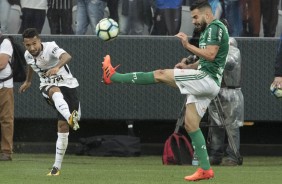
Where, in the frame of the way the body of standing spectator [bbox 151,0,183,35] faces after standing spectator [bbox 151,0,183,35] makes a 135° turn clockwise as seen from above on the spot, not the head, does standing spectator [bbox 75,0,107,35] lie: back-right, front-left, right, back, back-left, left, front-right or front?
front-left

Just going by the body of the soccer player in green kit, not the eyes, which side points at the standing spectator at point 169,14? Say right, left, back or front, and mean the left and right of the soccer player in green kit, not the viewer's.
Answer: right

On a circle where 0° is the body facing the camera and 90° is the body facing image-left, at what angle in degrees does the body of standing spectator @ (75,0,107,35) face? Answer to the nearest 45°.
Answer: approximately 0°

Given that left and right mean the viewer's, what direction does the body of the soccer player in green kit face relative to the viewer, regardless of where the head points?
facing to the left of the viewer

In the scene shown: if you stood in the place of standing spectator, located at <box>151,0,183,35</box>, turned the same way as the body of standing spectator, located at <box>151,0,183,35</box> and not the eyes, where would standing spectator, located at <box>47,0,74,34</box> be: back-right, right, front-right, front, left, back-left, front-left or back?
right

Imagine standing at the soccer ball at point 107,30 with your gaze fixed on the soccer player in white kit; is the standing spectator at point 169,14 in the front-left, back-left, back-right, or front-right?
back-right

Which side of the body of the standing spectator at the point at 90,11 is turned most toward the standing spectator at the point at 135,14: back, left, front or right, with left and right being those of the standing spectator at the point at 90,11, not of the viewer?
left

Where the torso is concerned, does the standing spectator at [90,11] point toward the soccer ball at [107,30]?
yes

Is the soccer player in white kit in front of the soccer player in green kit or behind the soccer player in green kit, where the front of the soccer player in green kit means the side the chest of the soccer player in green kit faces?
in front

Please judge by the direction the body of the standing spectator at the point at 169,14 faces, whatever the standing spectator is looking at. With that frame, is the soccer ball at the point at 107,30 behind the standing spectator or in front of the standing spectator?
in front

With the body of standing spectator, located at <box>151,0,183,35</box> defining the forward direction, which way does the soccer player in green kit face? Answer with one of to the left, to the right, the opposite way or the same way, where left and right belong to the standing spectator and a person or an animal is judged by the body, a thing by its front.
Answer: to the right
